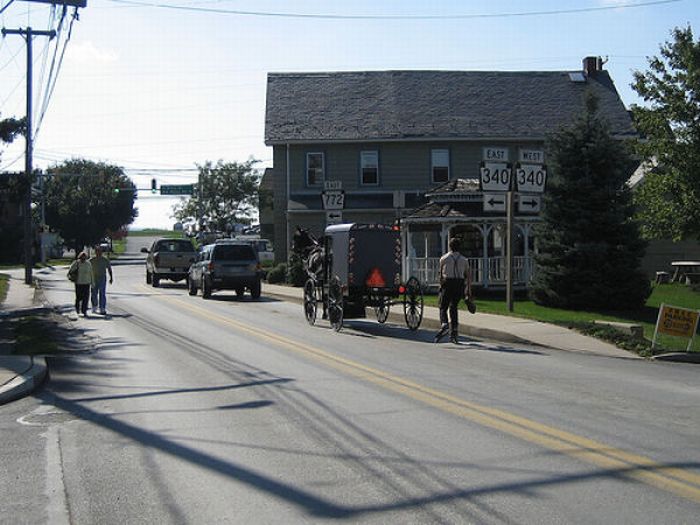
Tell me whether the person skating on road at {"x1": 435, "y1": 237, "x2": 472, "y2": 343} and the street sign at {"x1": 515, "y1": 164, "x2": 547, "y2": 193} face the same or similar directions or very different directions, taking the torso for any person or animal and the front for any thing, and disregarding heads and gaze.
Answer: very different directions

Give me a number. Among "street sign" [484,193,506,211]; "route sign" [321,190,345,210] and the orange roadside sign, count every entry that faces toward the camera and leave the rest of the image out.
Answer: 3

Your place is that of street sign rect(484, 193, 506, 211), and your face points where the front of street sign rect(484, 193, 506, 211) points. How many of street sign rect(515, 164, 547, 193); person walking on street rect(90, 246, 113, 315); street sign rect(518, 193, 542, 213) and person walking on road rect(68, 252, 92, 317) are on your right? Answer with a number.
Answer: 2

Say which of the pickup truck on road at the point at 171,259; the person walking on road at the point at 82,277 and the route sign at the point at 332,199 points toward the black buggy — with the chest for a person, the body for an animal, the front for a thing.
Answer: the route sign

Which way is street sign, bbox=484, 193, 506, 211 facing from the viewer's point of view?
toward the camera

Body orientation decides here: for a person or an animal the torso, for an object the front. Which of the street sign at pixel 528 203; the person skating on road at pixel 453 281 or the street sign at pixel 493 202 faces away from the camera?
the person skating on road

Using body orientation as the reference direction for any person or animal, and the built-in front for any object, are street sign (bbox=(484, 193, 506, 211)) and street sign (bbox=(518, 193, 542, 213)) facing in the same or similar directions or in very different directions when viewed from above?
same or similar directions

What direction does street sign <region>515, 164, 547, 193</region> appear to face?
toward the camera

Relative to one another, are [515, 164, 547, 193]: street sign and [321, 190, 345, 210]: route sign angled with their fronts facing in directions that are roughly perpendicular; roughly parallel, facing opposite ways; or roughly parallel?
roughly parallel

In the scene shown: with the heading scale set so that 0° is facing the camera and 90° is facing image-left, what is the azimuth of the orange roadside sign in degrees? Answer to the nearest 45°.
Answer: approximately 0°

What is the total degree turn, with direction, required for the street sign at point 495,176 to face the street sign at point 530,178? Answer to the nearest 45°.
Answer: approximately 135° to its left

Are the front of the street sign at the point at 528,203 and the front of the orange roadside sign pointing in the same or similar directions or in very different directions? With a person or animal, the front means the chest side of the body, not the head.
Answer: same or similar directions

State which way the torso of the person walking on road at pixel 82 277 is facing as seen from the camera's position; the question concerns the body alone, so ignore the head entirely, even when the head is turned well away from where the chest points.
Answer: toward the camera

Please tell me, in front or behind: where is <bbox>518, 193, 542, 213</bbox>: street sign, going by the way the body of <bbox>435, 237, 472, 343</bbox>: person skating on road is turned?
in front

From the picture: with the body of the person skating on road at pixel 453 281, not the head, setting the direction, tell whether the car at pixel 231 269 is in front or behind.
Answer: in front

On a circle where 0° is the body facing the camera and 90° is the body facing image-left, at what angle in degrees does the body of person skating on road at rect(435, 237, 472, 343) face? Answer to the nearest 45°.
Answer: approximately 180°

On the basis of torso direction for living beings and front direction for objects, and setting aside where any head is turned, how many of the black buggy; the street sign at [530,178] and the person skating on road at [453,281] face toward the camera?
1

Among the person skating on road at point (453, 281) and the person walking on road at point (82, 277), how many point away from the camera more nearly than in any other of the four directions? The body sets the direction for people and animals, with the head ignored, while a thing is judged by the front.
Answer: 1

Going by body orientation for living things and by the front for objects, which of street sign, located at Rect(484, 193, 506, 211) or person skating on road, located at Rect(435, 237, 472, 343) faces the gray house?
the person skating on road

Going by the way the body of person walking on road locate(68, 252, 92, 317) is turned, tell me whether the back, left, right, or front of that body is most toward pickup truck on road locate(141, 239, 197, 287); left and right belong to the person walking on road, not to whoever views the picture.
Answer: back
